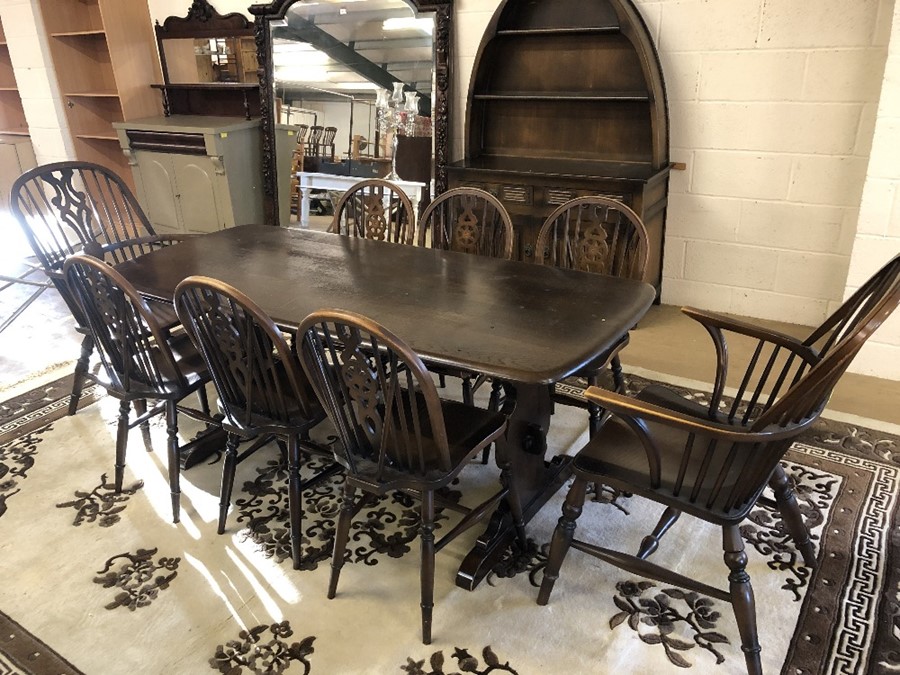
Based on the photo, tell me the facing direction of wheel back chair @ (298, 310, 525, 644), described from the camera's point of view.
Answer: facing away from the viewer and to the right of the viewer

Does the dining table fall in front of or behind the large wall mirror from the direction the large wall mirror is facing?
in front

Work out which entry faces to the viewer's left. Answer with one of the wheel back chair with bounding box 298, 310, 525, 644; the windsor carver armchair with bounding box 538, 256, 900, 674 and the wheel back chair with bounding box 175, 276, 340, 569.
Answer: the windsor carver armchair

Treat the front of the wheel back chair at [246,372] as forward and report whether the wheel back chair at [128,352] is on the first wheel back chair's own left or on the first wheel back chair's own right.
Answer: on the first wheel back chair's own left

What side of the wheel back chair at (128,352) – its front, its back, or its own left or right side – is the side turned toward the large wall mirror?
front

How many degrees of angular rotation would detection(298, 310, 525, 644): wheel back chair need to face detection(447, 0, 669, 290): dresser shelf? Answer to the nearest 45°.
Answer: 0° — it already faces it

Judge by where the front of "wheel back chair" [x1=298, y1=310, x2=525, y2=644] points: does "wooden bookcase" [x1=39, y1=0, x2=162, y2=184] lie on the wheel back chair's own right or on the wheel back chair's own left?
on the wheel back chair's own left

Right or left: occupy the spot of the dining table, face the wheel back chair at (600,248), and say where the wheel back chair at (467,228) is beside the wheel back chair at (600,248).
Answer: left

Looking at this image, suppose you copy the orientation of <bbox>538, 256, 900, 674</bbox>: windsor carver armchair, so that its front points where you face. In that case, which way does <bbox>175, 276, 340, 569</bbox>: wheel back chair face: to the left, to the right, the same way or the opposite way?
to the right

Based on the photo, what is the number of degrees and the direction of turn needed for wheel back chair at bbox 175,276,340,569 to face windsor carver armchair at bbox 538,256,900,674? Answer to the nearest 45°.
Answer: approximately 90° to its right

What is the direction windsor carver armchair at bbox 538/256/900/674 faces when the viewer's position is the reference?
facing to the left of the viewer
